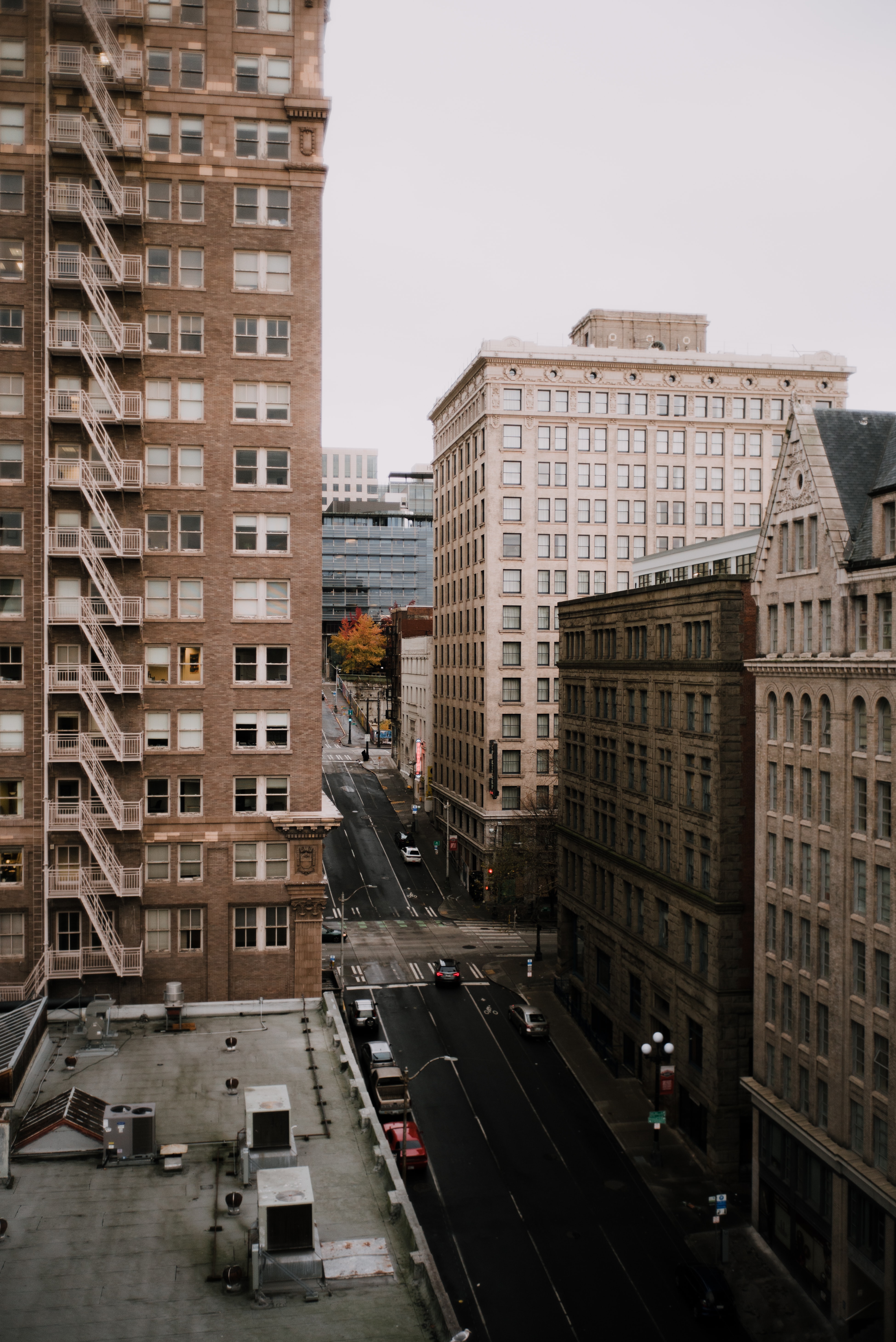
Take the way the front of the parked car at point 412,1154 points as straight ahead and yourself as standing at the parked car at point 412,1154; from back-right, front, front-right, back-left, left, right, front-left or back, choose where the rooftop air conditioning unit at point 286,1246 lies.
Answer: back

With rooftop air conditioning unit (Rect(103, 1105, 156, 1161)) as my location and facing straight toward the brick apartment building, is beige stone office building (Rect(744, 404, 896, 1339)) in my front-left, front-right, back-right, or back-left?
front-right

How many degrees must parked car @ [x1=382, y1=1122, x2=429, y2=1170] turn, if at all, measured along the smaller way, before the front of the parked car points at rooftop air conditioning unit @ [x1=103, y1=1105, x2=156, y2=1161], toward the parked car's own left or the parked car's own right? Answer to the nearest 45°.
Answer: approximately 180°

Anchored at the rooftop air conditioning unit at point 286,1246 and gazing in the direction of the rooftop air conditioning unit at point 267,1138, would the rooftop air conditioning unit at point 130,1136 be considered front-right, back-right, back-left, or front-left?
front-left

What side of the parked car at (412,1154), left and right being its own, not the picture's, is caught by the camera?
back

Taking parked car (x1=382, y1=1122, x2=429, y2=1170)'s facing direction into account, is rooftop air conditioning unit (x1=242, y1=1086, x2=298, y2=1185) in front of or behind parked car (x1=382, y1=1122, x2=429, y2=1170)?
behind

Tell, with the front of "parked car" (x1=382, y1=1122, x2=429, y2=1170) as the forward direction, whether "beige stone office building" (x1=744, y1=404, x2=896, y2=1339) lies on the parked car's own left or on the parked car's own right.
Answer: on the parked car's own right

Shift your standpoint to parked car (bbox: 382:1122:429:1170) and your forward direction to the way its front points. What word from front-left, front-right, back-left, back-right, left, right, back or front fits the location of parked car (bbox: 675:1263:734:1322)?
back-right

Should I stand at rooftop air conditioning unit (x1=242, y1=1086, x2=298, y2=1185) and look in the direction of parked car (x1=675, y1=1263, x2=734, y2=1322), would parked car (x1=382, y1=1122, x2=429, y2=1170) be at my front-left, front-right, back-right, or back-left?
front-left
